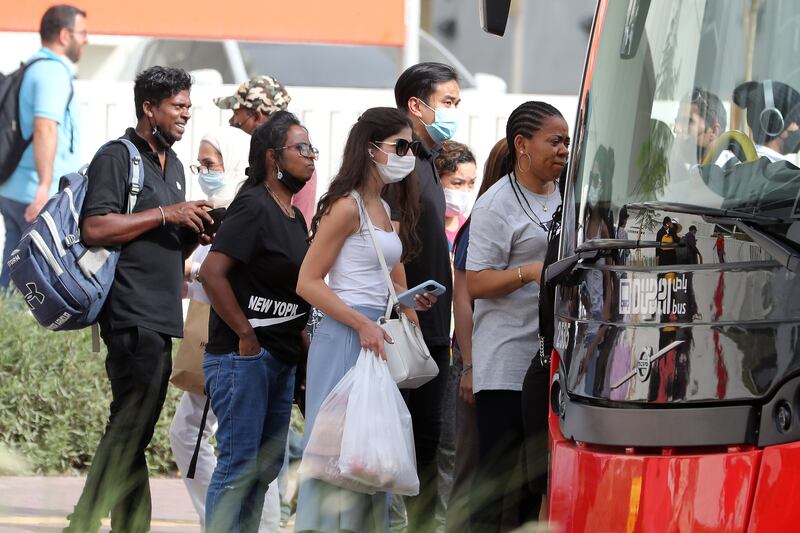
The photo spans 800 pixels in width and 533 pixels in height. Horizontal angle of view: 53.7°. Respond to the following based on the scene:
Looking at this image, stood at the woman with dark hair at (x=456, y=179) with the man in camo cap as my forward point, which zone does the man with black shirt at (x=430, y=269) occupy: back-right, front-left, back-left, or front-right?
front-left

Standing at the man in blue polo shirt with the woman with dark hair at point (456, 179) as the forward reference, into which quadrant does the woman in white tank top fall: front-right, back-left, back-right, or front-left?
front-right

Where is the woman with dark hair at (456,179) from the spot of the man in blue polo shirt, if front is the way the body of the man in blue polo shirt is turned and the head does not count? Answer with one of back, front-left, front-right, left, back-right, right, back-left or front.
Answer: front-right

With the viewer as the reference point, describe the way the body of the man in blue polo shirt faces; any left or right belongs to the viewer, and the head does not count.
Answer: facing to the right of the viewer

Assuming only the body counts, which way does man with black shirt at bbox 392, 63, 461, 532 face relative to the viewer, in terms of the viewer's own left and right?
facing the viewer and to the right of the viewer

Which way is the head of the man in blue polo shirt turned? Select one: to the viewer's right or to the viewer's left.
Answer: to the viewer's right

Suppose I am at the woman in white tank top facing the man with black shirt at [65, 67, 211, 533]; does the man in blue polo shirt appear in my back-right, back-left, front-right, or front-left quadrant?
front-right

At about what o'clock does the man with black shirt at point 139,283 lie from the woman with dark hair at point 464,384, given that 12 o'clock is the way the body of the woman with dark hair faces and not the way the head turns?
The man with black shirt is roughly at 6 o'clock from the woman with dark hair.

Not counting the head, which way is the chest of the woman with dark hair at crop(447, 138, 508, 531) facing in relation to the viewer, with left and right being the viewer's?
facing to the right of the viewer
